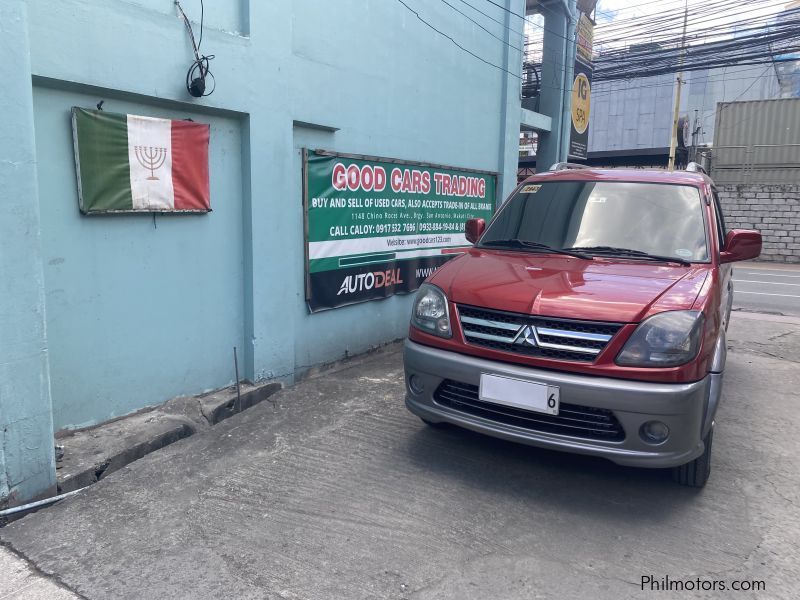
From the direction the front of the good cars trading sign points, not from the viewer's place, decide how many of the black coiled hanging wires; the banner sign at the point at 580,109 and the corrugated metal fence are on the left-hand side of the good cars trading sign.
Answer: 2

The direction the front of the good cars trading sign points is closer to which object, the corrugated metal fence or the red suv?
the red suv

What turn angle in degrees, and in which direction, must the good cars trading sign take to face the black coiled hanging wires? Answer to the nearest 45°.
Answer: approximately 90° to its right

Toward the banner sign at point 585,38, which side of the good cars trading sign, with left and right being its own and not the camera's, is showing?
left

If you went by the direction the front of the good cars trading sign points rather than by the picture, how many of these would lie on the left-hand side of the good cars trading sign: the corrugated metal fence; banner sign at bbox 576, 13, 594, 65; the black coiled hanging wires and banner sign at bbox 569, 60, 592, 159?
3

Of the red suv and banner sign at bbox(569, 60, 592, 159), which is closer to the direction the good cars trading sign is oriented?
the red suv

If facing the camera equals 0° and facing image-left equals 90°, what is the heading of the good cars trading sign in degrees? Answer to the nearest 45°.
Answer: approximately 315°

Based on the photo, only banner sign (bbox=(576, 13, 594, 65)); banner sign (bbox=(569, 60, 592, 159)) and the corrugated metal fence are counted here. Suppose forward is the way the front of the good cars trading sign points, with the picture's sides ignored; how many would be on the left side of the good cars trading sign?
3

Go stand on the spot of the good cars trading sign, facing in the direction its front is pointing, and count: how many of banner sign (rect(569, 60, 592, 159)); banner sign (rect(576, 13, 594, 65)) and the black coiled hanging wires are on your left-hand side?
2

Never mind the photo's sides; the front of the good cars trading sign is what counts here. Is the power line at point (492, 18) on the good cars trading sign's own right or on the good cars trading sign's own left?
on the good cars trading sign's own left

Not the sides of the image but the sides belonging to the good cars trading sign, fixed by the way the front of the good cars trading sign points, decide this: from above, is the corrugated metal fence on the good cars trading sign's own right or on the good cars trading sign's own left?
on the good cars trading sign's own left
